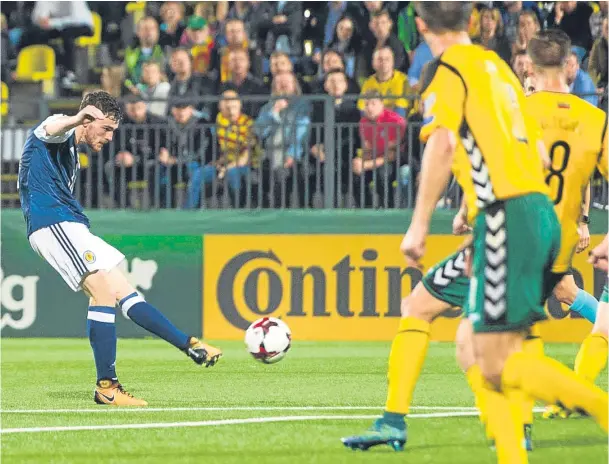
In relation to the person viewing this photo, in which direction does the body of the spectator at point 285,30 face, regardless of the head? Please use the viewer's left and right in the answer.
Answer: facing the viewer

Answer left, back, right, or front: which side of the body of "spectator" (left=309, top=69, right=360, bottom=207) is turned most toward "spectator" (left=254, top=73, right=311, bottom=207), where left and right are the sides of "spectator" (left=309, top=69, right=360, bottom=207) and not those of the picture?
right

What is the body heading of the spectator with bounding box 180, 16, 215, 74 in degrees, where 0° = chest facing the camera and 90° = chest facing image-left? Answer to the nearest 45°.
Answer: approximately 0°

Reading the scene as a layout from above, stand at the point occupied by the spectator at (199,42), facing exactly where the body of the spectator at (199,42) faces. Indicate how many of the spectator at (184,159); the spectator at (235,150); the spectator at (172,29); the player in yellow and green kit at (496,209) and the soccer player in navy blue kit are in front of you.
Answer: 4

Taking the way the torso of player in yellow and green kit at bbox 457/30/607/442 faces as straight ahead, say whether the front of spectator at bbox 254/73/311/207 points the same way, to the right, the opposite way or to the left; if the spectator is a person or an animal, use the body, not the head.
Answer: the opposite way

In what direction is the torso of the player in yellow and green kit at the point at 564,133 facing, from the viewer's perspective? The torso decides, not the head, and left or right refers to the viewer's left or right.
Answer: facing away from the viewer

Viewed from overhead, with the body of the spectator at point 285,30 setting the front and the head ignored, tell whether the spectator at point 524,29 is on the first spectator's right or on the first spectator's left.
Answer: on the first spectator's left

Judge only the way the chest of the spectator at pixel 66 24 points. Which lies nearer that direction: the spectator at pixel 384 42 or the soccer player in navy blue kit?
the soccer player in navy blue kit

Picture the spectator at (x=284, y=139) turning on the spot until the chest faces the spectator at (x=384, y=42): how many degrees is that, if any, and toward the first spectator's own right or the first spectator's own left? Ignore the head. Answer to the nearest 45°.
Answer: approximately 135° to the first spectator's own left

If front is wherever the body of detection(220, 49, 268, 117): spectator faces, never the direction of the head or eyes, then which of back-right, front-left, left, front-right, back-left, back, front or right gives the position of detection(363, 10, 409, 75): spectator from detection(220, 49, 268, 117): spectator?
left

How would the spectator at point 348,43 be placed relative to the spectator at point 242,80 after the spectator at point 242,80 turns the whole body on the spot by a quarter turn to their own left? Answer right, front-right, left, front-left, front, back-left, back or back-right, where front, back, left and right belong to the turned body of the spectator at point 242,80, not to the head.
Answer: front

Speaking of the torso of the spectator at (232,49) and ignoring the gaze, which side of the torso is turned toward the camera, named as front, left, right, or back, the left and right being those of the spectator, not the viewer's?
front

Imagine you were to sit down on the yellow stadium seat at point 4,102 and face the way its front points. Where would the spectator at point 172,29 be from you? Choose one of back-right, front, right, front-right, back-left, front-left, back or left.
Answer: left

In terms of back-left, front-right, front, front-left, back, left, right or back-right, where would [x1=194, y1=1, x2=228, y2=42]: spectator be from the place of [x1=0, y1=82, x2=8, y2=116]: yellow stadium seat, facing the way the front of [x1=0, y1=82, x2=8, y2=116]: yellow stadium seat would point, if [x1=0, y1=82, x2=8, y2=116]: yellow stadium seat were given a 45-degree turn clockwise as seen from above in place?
back-left

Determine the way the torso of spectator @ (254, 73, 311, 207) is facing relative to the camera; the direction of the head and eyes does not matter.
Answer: toward the camera

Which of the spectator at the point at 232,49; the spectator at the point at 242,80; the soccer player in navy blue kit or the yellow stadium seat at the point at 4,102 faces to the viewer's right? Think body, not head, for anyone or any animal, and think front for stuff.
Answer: the soccer player in navy blue kit
